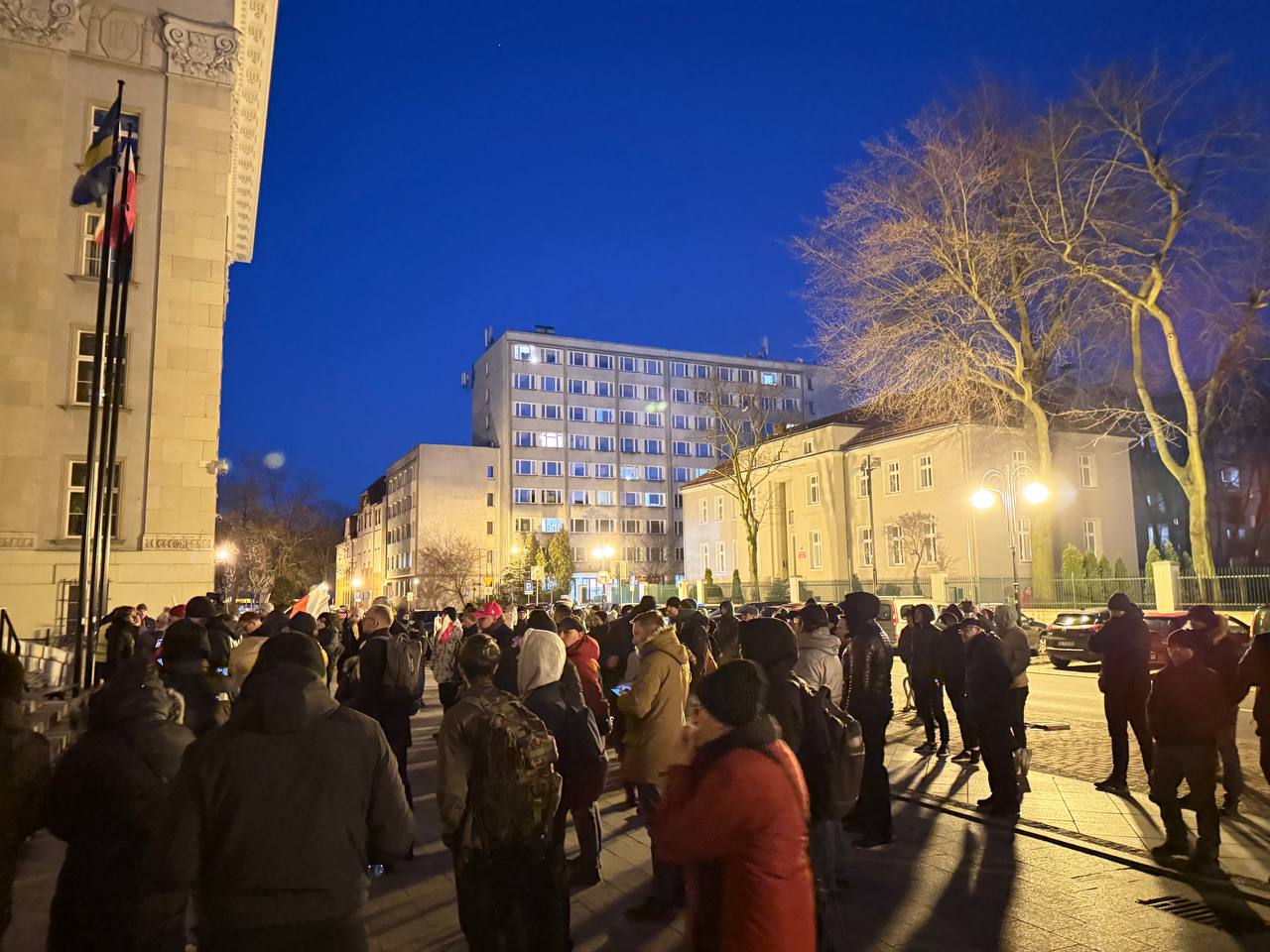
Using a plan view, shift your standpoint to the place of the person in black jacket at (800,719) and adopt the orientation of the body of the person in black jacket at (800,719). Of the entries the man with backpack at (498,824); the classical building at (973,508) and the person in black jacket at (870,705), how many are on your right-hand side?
2

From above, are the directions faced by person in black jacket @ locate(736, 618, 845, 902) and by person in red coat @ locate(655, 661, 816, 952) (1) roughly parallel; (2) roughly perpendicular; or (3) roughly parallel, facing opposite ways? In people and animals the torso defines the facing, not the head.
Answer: roughly parallel

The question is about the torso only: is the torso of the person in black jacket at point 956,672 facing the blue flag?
yes

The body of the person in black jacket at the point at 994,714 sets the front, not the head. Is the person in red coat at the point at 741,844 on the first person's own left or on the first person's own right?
on the first person's own left

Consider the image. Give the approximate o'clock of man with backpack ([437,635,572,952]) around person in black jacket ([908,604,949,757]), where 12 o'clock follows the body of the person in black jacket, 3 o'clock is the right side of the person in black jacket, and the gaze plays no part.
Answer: The man with backpack is roughly at 11 o'clock from the person in black jacket.

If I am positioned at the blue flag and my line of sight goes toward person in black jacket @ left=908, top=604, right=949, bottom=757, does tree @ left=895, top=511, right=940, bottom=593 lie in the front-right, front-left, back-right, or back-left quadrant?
front-left

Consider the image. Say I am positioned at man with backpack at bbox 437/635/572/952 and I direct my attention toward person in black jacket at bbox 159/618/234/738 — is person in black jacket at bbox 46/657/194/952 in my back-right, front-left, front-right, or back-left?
front-left

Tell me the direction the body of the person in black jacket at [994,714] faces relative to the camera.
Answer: to the viewer's left

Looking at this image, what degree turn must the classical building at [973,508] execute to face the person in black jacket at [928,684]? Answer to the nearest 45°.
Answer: approximately 45° to its left

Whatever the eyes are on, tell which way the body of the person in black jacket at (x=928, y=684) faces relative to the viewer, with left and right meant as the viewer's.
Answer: facing the viewer and to the left of the viewer

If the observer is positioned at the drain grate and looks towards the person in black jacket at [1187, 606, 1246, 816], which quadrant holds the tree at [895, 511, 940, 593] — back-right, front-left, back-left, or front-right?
front-left

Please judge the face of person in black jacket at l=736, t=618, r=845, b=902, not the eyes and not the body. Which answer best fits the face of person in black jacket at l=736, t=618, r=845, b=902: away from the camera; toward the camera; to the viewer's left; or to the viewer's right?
away from the camera
